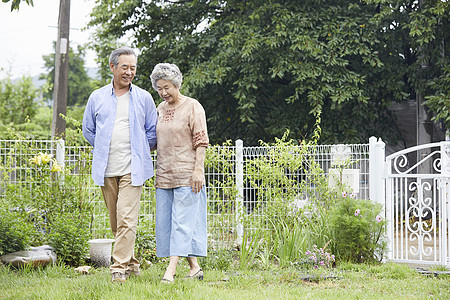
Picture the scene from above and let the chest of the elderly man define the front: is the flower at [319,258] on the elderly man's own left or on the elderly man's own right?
on the elderly man's own left

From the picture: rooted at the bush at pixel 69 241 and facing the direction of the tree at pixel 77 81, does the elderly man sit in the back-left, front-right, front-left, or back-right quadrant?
back-right

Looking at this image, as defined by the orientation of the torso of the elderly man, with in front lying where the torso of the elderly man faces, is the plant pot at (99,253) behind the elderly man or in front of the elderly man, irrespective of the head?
behind

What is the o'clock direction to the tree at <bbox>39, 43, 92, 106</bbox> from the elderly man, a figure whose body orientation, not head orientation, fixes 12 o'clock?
The tree is roughly at 6 o'clock from the elderly man.

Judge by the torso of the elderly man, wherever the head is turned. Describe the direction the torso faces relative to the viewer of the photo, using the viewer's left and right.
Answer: facing the viewer

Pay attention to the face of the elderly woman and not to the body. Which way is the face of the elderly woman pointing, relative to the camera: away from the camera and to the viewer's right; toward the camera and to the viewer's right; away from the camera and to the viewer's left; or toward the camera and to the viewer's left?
toward the camera and to the viewer's left

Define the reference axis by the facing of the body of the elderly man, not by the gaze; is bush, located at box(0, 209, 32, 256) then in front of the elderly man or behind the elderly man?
behind

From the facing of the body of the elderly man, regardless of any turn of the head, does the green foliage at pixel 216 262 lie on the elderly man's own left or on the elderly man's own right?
on the elderly man's own left

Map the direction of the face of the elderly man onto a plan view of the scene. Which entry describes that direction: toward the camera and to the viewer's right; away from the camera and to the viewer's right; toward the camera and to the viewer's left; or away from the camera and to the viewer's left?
toward the camera and to the viewer's right

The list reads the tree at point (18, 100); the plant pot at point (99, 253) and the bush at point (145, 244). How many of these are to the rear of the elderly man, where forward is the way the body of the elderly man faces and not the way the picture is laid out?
3

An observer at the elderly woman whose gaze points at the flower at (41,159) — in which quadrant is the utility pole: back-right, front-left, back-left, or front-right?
front-right

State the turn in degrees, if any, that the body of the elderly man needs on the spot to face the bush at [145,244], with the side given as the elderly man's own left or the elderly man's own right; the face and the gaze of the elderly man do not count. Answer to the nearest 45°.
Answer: approximately 180°
